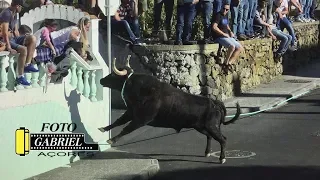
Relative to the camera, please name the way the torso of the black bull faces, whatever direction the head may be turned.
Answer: to the viewer's left

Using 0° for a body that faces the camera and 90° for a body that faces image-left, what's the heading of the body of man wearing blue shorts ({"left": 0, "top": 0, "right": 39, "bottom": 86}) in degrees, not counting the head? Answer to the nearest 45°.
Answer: approximately 315°

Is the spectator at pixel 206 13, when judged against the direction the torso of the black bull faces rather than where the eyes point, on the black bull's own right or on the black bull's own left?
on the black bull's own right

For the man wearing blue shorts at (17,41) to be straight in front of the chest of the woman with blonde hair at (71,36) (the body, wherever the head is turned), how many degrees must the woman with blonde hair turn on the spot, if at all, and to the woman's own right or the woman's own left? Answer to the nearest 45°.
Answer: approximately 135° to the woman's own right
